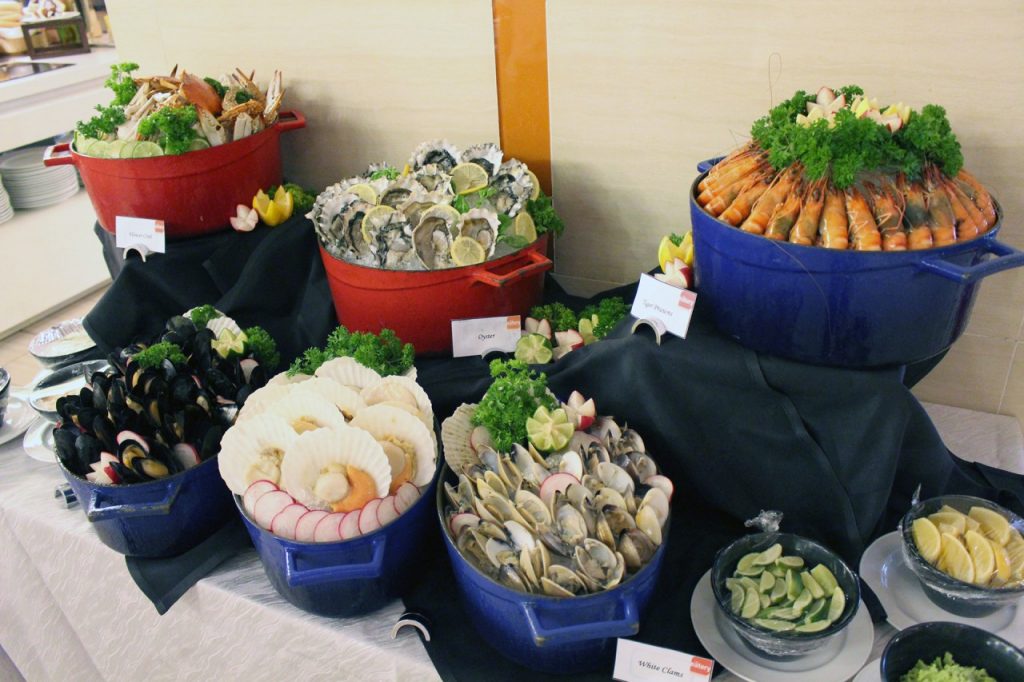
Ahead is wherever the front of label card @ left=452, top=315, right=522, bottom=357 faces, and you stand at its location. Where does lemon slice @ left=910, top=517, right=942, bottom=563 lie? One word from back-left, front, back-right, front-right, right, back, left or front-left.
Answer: front-left

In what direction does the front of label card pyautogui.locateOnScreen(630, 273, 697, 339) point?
toward the camera

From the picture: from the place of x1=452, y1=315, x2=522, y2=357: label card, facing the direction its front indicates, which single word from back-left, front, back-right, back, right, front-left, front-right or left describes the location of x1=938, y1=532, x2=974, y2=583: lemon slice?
front-left

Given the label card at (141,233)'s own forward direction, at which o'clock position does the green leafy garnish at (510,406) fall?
The green leafy garnish is roughly at 11 o'clock from the label card.

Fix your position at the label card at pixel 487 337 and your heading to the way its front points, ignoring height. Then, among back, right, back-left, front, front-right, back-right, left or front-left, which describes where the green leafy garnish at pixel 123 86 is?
back-right

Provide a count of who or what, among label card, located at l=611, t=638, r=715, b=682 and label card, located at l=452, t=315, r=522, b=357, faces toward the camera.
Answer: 2

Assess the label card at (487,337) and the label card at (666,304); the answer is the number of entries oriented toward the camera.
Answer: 2

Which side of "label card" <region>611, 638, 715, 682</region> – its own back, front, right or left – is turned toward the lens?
front

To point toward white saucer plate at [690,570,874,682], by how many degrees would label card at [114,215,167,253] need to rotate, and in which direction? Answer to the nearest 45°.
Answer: approximately 45° to its left

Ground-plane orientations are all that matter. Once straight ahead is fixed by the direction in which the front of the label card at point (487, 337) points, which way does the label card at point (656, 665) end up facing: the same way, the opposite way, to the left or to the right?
the same way

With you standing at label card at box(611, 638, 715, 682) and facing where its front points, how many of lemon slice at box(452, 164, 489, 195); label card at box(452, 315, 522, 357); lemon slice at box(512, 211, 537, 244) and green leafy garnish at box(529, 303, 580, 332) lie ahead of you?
0

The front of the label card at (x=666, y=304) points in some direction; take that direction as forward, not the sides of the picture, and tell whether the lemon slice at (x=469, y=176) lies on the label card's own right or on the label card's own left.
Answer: on the label card's own right

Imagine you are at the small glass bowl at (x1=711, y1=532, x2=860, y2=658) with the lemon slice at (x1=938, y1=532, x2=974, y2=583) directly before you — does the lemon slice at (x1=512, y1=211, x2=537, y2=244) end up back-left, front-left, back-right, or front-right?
back-left

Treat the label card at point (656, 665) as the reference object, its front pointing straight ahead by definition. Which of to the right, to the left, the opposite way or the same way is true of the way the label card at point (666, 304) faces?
the same way

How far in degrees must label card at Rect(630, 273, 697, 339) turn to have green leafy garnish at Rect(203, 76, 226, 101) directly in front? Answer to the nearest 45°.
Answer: approximately 135° to its right
